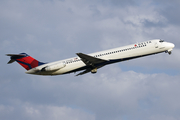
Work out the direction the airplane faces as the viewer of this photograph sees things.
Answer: facing to the right of the viewer
